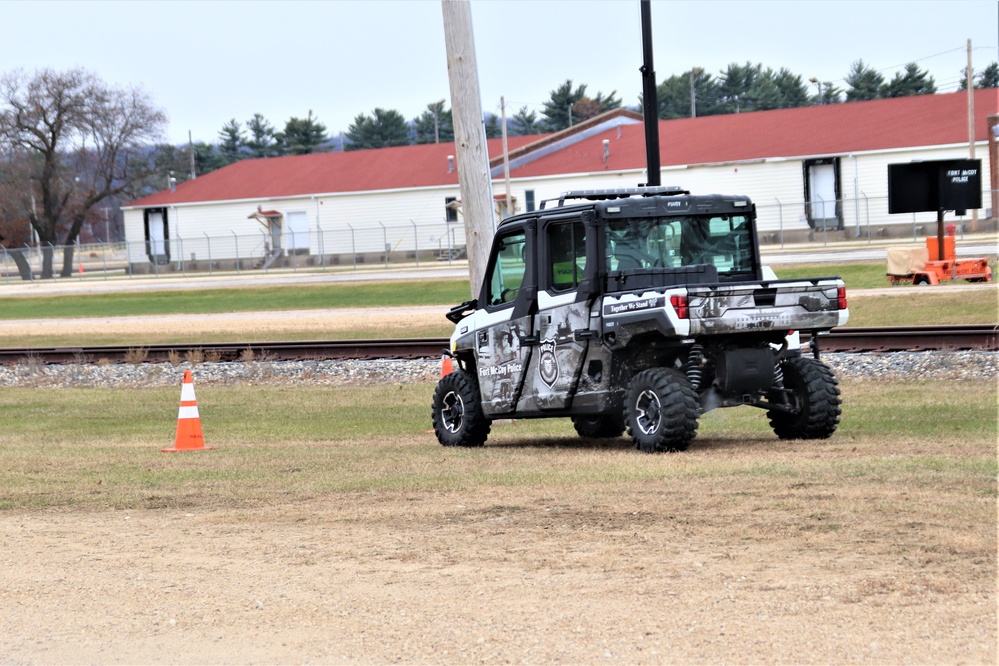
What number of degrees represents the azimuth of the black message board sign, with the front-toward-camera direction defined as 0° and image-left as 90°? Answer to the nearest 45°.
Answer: approximately 0°

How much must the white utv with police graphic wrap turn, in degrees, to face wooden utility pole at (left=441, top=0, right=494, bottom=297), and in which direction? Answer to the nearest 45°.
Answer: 0° — it already faces it

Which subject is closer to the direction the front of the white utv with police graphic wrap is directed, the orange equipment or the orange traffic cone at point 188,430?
the orange traffic cone

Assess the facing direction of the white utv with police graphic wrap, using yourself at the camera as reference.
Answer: facing away from the viewer and to the left of the viewer

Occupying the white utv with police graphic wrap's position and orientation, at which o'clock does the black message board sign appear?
The black message board sign is roughly at 2 o'clock from the white utv with police graphic wrap.

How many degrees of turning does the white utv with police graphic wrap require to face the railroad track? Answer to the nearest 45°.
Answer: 0° — it already faces it

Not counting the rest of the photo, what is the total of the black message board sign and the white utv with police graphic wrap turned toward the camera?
1

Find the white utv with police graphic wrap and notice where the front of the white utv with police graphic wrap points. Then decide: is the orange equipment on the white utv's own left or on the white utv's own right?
on the white utv's own right

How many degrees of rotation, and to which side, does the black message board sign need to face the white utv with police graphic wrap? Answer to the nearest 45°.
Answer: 0° — it already faces it
